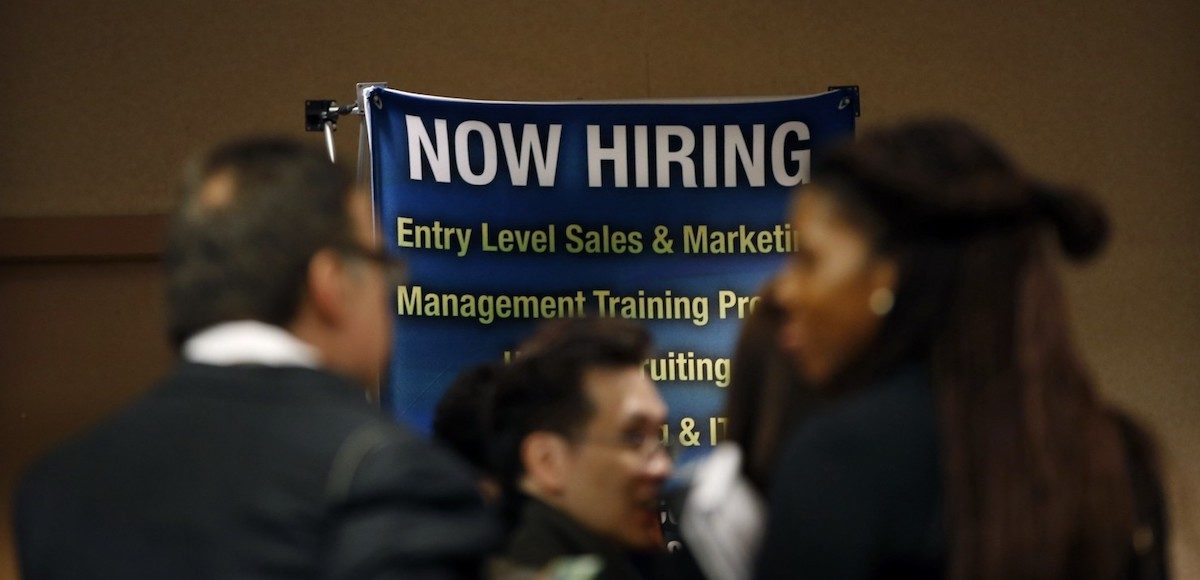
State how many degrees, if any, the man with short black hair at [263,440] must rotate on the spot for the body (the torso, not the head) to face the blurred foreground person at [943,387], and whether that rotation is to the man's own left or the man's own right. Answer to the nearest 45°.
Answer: approximately 45° to the man's own right

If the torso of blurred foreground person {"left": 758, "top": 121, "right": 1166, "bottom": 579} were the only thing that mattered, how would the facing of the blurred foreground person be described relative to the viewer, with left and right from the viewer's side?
facing away from the viewer and to the left of the viewer

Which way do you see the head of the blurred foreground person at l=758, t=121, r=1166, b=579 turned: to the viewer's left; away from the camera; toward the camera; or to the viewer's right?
to the viewer's left

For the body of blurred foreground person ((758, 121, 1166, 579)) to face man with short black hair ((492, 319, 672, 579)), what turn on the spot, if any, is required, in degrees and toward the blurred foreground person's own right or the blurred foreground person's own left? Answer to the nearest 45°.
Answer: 0° — they already face them

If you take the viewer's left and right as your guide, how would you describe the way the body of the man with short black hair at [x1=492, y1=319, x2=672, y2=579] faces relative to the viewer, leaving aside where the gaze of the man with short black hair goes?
facing to the right of the viewer

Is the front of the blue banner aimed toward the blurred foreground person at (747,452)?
yes

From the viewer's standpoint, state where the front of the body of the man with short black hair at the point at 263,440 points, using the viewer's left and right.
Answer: facing away from the viewer and to the right of the viewer

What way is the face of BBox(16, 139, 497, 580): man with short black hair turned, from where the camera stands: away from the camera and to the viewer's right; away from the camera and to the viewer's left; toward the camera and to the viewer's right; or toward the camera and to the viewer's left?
away from the camera and to the viewer's right

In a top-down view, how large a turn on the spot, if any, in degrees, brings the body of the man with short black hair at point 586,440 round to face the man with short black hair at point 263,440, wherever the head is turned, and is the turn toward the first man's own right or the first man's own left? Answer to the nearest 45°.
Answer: approximately 90° to the first man's own right
